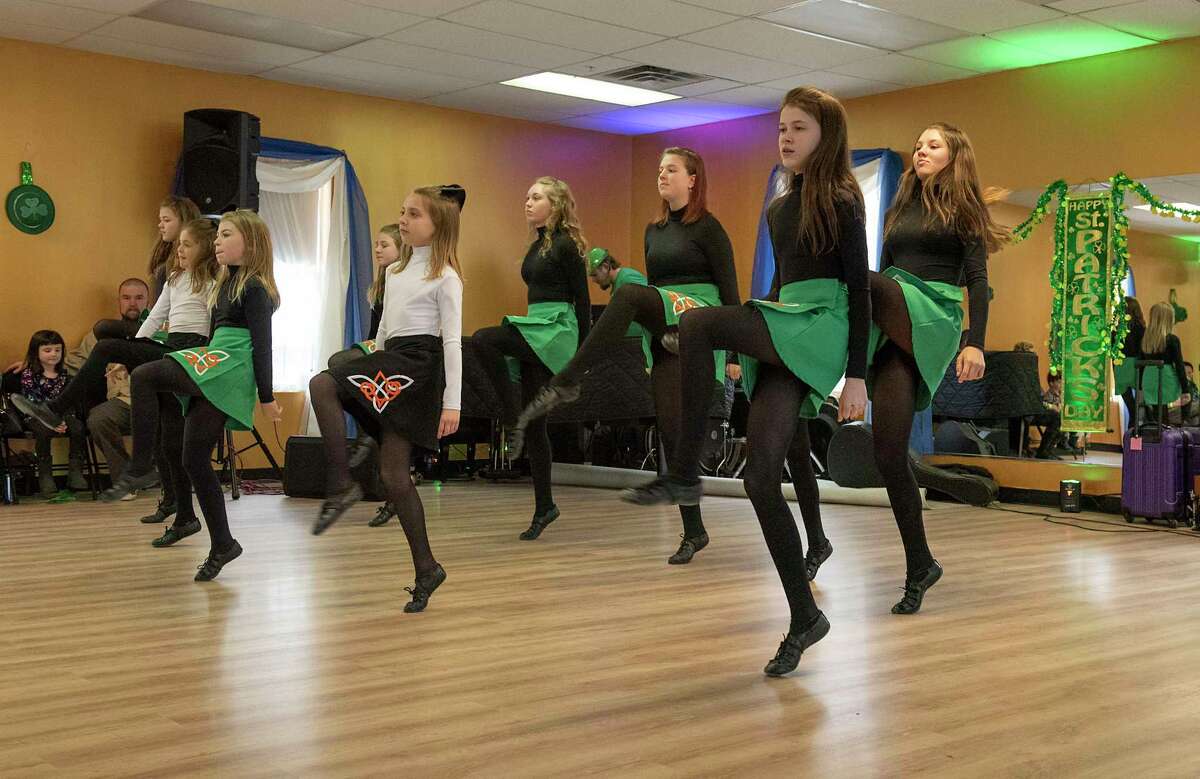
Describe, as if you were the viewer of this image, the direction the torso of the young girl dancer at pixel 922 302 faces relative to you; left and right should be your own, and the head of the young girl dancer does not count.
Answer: facing the viewer and to the left of the viewer

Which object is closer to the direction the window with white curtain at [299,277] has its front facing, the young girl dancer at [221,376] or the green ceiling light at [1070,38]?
the young girl dancer

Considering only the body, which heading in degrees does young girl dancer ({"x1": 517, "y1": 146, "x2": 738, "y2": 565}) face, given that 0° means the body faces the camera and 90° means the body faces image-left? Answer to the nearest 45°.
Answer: approximately 45°

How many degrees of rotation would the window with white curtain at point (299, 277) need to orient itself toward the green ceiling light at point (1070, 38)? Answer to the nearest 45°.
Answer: approximately 45° to its left

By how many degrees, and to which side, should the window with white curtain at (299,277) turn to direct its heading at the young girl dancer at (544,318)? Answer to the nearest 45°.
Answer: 0° — it already faces them

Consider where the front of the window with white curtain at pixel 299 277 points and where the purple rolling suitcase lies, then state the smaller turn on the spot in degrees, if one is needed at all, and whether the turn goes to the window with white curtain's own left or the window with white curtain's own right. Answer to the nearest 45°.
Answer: approximately 45° to the window with white curtain's own left

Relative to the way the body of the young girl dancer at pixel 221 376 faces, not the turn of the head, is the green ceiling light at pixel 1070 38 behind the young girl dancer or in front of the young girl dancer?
behind

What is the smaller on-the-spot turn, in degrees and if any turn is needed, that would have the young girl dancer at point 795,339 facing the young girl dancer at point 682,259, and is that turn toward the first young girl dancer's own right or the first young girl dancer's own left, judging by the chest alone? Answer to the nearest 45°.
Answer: approximately 135° to the first young girl dancer's own right

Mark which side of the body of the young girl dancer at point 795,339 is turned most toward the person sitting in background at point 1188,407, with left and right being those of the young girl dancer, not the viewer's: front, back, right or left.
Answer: back

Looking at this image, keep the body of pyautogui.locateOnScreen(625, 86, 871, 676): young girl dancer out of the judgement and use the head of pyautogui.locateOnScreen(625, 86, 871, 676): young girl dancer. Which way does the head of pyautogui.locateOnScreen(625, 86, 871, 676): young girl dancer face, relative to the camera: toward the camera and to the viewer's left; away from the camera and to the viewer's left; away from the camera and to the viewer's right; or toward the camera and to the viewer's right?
toward the camera and to the viewer's left
